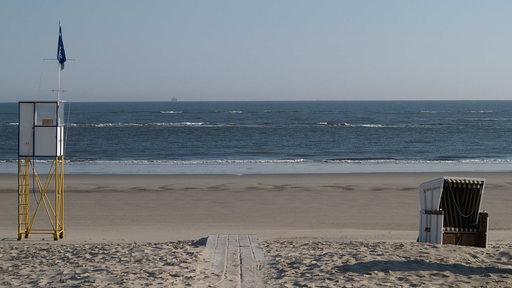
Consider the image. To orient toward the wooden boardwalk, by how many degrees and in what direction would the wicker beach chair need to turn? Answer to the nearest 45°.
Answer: approximately 90° to its right

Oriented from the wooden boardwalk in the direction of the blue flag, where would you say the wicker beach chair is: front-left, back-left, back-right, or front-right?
back-right

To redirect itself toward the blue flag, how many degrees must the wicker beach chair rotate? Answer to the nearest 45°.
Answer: approximately 135° to its right

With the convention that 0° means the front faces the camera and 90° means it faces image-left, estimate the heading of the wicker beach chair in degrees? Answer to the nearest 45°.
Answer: approximately 315°
